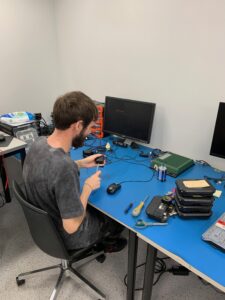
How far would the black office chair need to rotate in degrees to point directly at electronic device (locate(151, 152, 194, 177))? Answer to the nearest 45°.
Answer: approximately 45° to its right

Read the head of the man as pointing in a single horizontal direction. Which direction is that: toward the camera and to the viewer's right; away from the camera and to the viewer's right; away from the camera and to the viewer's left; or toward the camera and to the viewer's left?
away from the camera and to the viewer's right

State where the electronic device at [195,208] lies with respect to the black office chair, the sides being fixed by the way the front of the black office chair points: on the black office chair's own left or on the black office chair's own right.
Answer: on the black office chair's own right

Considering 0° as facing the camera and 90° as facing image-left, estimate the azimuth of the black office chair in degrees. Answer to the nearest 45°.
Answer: approximately 225°

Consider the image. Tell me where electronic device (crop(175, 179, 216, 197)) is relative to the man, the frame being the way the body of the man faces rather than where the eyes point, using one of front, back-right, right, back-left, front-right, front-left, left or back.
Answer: front-right

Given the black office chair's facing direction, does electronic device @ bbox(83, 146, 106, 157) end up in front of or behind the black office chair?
in front

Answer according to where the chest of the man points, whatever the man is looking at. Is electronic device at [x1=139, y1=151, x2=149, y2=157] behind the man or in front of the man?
in front

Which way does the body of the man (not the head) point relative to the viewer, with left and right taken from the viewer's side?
facing away from the viewer and to the right of the viewer

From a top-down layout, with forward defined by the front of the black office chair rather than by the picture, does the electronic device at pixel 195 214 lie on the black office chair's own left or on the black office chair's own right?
on the black office chair's own right
